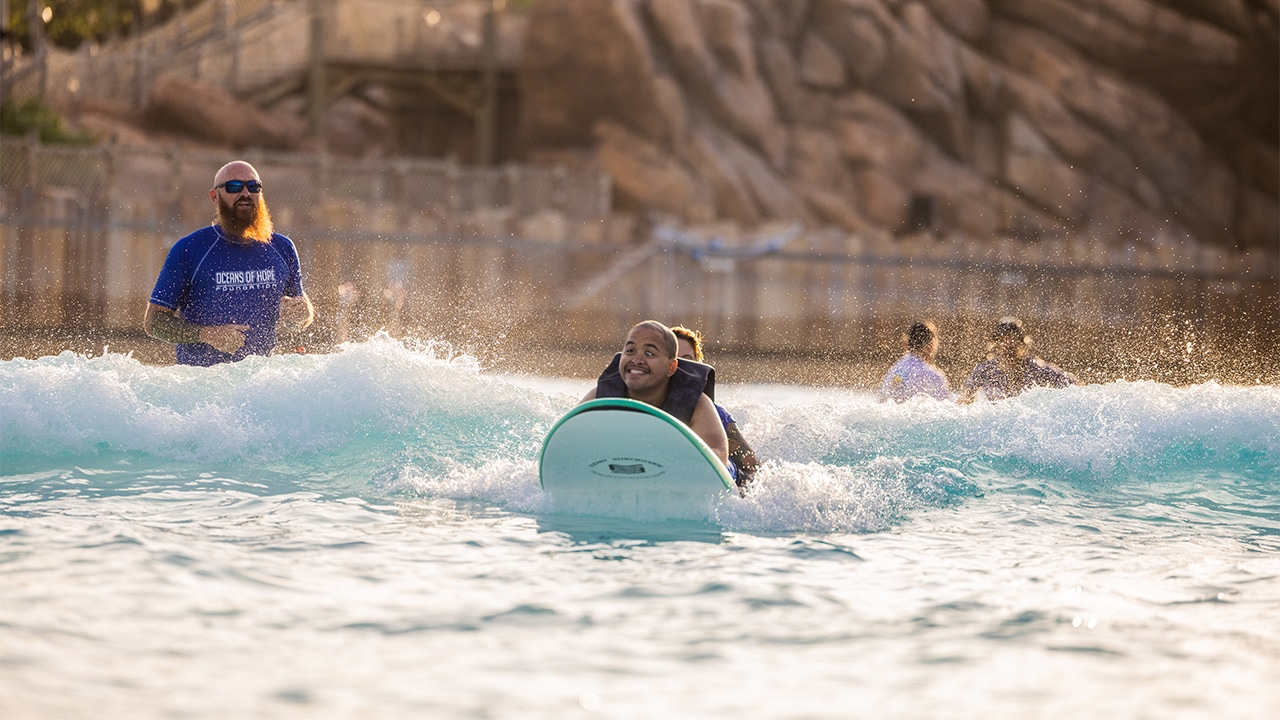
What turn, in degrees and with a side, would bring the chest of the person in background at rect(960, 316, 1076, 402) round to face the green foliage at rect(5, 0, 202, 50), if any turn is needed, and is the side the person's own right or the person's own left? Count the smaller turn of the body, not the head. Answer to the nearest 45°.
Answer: approximately 135° to the person's own right

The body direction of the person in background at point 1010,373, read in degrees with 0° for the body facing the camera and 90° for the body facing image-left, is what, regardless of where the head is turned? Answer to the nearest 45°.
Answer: approximately 0°

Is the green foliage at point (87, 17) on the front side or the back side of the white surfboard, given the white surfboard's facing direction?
on the back side

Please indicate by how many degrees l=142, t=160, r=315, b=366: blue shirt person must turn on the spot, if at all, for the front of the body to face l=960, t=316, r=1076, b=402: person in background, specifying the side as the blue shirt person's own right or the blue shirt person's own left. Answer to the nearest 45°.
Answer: approximately 135° to the blue shirt person's own left

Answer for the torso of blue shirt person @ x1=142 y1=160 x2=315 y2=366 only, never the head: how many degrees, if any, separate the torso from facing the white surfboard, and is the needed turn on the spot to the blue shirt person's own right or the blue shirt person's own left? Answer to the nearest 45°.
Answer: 0° — they already face it

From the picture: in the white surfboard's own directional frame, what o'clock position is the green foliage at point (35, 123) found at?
The green foliage is roughly at 5 o'clock from the white surfboard.

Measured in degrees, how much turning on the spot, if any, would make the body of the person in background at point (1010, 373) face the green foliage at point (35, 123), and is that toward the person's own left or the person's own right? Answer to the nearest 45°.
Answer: approximately 135° to the person's own right

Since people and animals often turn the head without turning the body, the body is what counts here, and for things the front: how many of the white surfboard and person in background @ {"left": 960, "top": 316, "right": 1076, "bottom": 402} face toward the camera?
2

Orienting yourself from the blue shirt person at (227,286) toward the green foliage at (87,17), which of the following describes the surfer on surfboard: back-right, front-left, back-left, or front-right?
back-right

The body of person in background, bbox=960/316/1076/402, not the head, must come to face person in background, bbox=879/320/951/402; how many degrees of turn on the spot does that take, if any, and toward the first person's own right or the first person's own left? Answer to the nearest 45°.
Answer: approximately 90° to the first person's own right

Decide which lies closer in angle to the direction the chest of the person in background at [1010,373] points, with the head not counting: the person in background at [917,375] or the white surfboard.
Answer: the white surfboard

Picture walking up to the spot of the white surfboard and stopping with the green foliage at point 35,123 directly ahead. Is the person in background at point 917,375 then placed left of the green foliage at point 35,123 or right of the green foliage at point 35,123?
right

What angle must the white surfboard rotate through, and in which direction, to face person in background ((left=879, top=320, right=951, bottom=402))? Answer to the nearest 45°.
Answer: approximately 135° to its left
